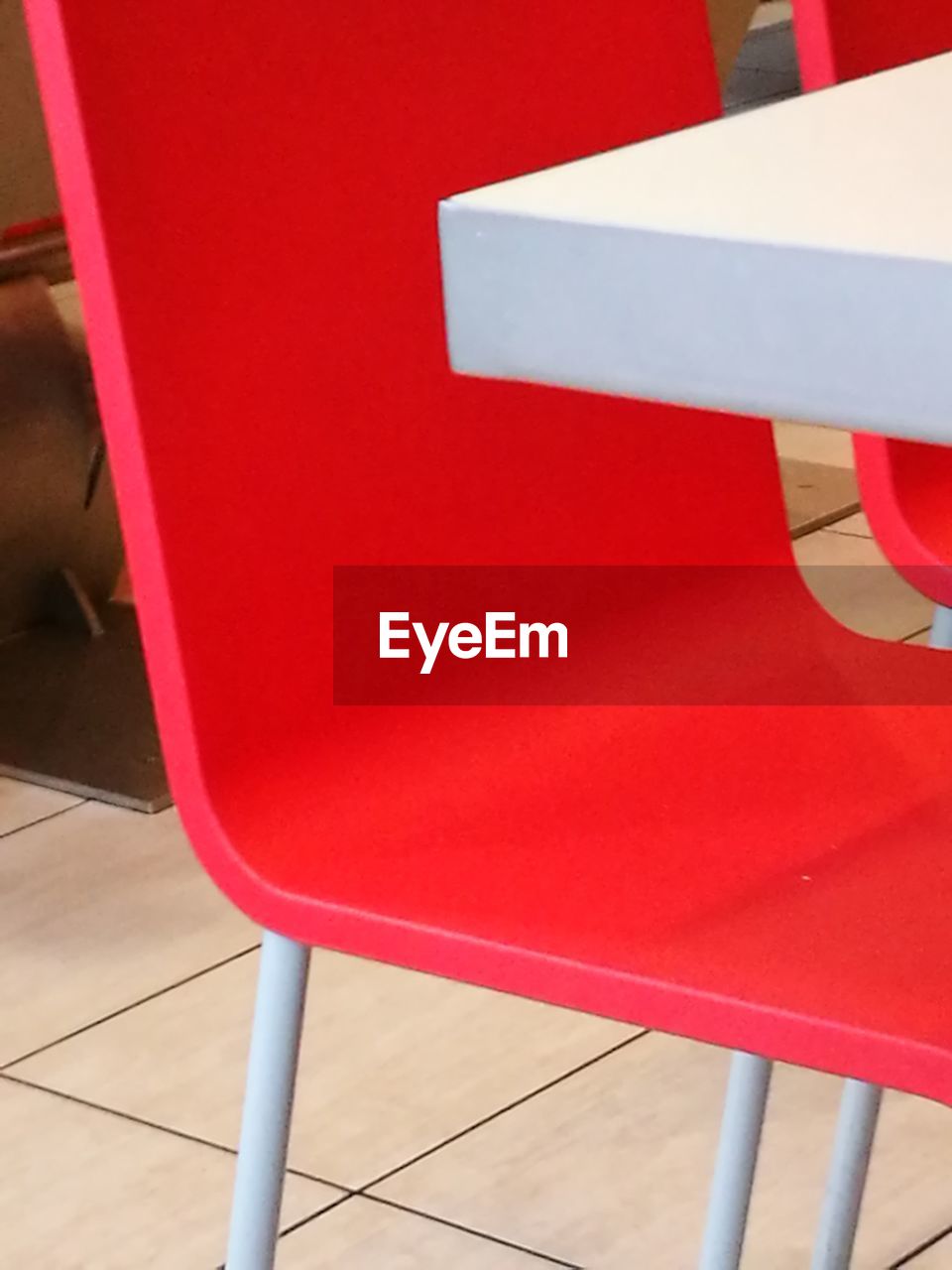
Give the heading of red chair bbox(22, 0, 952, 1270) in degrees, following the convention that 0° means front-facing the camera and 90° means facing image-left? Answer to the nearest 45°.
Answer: approximately 315°
